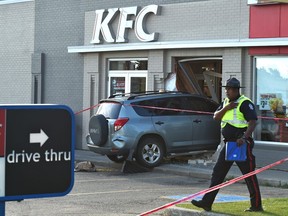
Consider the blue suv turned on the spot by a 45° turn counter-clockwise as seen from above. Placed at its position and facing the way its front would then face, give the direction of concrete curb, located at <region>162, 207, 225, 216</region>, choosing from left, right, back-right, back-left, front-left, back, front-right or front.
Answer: back

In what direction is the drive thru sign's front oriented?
toward the camera

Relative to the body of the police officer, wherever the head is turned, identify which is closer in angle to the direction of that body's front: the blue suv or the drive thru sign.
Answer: the drive thru sign

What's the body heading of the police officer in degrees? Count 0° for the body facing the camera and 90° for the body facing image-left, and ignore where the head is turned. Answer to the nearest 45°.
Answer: approximately 45°

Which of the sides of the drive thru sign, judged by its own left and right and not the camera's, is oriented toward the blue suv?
back

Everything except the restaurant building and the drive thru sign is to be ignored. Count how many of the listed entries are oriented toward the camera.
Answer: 2

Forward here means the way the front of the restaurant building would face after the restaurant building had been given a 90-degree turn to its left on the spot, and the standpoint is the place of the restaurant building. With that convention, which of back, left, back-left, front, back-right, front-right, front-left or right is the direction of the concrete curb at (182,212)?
right

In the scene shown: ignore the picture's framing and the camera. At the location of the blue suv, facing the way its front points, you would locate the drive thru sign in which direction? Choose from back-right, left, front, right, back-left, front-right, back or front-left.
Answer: back-right

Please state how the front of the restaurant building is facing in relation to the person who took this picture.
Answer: facing the viewer

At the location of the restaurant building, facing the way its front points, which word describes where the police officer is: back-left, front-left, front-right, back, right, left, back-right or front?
front

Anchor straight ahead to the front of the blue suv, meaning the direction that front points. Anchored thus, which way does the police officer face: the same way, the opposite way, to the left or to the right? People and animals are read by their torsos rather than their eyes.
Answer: the opposite way

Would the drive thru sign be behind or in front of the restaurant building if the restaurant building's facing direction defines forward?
in front

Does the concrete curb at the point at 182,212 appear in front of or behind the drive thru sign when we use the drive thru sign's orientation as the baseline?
behind

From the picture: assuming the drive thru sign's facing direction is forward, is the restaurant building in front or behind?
behind
